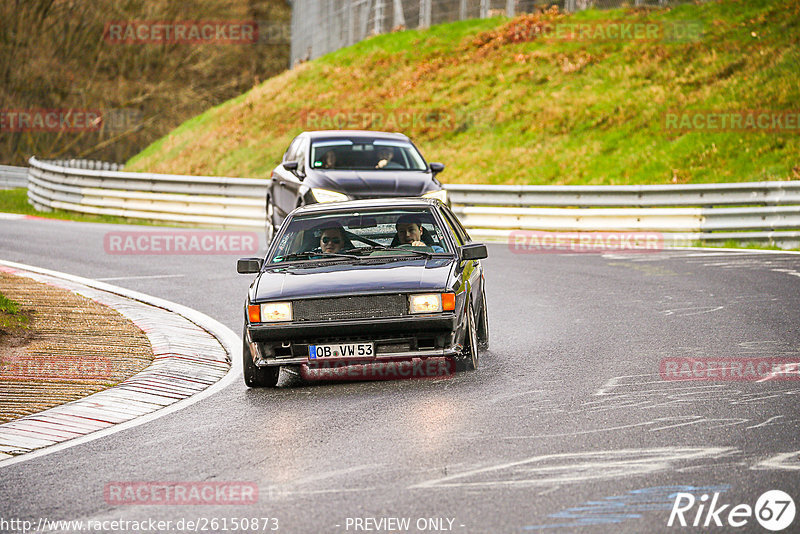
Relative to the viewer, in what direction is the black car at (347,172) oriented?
toward the camera

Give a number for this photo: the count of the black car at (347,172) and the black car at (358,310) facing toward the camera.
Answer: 2

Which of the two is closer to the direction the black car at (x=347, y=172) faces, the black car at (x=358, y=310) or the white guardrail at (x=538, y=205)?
the black car

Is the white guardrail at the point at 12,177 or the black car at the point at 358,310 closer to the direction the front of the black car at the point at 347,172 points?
the black car

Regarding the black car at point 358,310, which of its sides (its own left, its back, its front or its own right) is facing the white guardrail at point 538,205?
back

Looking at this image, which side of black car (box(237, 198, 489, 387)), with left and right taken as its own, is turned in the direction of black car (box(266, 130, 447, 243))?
back

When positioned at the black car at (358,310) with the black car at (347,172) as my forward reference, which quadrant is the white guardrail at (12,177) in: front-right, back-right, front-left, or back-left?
front-left

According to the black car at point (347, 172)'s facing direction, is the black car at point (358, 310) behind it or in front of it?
in front

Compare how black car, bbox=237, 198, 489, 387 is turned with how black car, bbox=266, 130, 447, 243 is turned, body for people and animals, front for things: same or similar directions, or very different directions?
same or similar directions
